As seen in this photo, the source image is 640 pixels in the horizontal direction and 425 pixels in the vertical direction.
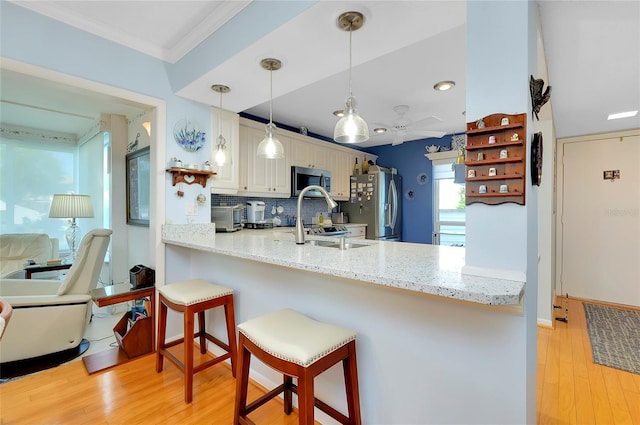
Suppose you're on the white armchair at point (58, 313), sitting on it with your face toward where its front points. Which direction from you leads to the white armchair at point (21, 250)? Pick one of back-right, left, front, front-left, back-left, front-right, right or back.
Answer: right

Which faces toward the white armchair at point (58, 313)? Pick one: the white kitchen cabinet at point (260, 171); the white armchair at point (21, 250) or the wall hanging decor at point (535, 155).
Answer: the white armchair at point (21, 250)

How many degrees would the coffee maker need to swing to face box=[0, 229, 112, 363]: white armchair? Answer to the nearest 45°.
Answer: approximately 90° to its right

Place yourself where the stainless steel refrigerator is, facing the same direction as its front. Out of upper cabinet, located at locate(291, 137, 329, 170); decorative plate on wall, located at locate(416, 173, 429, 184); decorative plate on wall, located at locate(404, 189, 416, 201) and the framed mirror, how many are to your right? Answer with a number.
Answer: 2

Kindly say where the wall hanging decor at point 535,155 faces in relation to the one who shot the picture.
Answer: facing to the right of the viewer

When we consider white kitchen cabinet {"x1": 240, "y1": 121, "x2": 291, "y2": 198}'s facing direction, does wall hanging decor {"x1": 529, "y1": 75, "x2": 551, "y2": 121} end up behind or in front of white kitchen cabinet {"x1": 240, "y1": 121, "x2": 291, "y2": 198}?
in front

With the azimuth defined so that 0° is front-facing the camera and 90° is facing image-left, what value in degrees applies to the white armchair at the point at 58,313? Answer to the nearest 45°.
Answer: approximately 90°

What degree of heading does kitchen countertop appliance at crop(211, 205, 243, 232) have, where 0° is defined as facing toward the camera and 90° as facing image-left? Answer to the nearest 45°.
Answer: approximately 315°

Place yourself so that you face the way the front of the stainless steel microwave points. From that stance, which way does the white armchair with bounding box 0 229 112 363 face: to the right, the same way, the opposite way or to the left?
to the right

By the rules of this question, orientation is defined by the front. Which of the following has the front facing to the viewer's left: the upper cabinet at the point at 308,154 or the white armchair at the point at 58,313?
the white armchair

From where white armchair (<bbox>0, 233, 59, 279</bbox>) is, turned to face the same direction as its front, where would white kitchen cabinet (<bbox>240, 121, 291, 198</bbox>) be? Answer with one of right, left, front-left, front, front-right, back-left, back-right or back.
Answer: front-left

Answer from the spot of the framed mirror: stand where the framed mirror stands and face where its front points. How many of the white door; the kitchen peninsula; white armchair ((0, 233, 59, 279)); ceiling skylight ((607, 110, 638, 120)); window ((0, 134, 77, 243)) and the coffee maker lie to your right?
2
